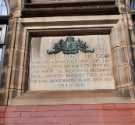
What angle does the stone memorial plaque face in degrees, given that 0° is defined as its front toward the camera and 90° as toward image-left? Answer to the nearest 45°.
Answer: approximately 0°
